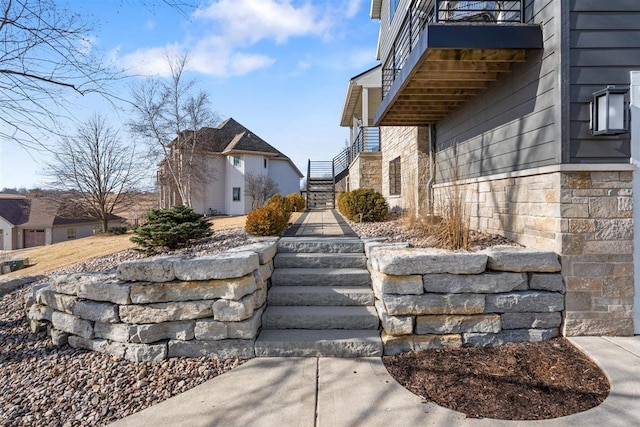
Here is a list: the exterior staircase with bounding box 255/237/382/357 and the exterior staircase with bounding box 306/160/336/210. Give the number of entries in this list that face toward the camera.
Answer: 2

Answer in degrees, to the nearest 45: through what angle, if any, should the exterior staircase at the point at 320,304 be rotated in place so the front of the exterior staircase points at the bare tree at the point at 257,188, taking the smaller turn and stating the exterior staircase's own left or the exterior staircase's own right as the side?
approximately 180°

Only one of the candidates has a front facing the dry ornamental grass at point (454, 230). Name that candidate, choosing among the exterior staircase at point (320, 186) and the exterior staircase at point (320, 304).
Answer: the exterior staircase at point (320, 186)

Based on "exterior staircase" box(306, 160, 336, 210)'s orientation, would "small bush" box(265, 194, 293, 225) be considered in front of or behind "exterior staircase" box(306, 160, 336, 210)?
in front

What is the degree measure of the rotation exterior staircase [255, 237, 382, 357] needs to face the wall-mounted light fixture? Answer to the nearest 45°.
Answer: approximately 90° to its left

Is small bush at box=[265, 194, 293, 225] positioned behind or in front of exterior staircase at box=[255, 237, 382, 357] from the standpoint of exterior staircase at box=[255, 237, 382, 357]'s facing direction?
behind

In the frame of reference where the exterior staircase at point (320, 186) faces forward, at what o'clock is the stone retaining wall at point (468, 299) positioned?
The stone retaining wall is roughly at 12 o'clock from the exterior staircase.

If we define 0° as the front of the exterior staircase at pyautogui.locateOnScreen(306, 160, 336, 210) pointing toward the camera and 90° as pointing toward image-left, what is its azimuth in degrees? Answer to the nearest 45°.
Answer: approximately 0°

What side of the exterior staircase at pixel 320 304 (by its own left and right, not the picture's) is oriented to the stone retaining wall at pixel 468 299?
left

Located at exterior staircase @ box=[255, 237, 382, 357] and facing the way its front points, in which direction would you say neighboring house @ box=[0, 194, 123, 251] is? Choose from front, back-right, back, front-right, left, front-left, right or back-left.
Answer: back-right

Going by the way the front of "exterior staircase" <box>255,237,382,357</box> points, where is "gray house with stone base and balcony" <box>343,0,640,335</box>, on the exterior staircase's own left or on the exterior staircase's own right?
on the exterior staircase's own left

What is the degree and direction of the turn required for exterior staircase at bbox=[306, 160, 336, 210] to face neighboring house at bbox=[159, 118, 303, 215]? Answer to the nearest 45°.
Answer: approximately 135° to its right
